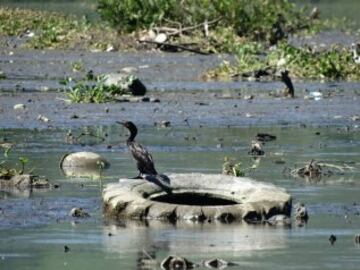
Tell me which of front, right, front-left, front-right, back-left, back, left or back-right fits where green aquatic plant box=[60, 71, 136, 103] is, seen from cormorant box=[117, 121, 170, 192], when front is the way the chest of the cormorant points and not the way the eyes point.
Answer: right

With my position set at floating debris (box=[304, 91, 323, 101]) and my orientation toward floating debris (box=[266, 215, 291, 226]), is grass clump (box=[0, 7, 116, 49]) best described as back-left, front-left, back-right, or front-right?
back-right

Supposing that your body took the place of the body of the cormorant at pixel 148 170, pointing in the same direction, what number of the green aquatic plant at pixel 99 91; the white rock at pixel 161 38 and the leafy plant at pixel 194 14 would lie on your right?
3

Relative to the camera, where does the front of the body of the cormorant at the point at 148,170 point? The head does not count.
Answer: to the viewer's left

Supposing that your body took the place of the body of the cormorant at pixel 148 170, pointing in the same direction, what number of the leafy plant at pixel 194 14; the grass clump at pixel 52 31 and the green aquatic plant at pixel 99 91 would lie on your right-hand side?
3

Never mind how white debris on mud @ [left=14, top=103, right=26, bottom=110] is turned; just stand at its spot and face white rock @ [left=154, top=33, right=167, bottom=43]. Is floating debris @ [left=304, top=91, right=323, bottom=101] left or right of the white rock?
right

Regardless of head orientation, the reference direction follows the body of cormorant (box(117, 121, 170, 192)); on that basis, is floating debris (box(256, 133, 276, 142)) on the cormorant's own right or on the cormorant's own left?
on the cormorant's own right

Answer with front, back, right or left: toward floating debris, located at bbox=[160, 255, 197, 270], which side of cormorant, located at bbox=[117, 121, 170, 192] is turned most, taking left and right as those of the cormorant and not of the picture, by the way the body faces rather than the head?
left

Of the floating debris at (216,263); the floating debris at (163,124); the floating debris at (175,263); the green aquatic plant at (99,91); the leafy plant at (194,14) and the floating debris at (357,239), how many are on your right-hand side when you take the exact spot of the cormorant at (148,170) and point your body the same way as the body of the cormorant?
3

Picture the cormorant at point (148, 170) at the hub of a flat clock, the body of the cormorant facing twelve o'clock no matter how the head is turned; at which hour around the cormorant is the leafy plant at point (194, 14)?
The leafy plant is roughly at 3 o'clock from the cormorant.
